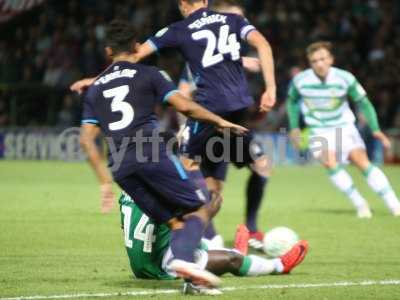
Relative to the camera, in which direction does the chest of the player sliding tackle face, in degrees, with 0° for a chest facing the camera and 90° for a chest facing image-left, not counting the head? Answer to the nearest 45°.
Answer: approximately 225°

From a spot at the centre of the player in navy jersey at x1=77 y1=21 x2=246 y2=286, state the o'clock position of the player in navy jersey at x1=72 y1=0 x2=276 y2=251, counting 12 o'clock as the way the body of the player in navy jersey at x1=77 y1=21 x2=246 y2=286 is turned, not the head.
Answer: the player in navy jersey at x1=72 y1=0 x2=276 y2=251 is roughly at 11 o'clock from the player in navy jersey at x1=77 y1=21 x2=246 y2=286.

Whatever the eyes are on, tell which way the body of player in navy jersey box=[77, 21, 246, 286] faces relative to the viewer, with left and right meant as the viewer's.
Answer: facing away from the viewer and to the right of the viewer
